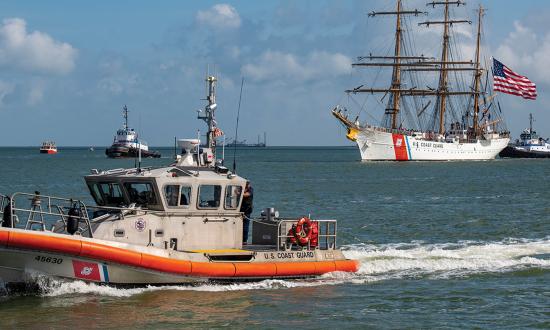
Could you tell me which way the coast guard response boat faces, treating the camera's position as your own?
facing the viewer and to the left of the viewer
